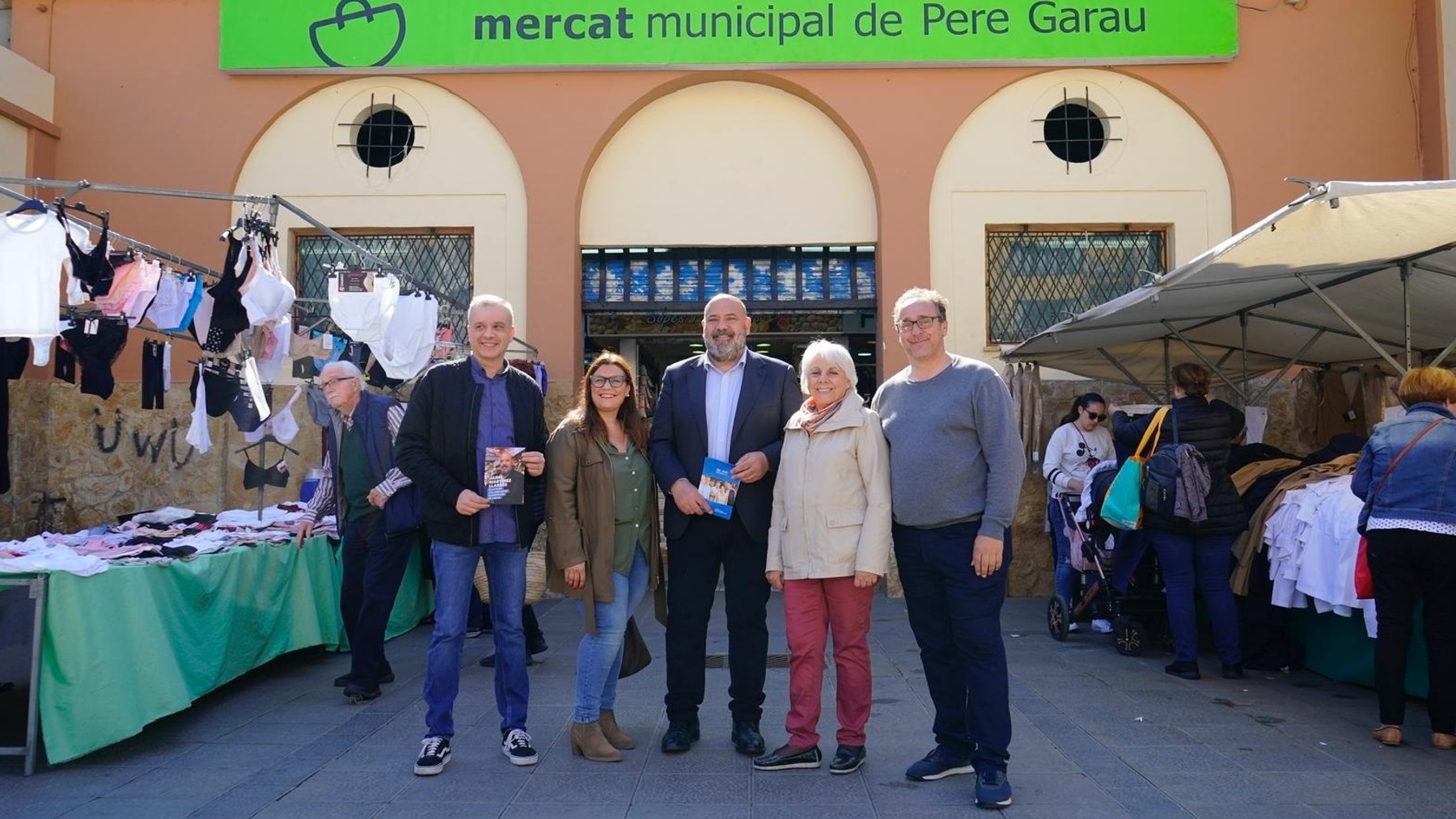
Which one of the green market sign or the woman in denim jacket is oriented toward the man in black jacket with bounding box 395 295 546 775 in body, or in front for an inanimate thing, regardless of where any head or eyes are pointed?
the green market sign

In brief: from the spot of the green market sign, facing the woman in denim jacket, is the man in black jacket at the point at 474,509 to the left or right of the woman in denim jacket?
right

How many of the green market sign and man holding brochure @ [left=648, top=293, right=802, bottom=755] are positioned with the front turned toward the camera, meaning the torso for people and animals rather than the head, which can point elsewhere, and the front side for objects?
2

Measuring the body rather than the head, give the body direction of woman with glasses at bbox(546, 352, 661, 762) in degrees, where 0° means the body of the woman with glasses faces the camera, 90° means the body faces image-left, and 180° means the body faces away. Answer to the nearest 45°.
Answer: approximately 315°

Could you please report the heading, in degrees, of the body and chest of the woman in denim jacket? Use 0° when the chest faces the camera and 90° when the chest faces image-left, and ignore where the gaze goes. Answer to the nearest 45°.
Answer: approximately 180°

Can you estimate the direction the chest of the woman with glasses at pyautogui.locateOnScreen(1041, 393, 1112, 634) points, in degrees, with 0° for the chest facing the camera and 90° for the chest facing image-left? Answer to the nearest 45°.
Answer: approximately 315°

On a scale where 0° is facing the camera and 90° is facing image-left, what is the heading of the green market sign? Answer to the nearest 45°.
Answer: approximately 0°

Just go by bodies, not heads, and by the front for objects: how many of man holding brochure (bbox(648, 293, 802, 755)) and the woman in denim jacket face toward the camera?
1
